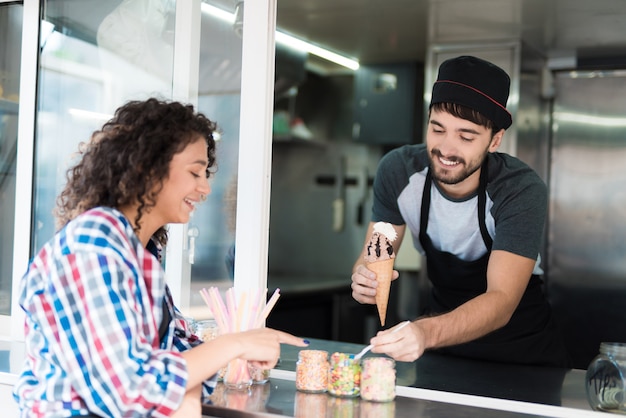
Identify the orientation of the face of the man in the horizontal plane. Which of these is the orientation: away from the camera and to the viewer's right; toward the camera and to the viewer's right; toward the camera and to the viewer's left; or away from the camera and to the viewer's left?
toward the camera and to the viewer's left

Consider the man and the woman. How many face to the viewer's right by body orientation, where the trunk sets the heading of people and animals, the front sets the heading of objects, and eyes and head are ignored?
1

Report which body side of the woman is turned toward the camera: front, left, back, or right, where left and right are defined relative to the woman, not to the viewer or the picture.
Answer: right

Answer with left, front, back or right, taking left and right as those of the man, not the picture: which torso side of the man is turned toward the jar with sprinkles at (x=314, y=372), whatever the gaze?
front

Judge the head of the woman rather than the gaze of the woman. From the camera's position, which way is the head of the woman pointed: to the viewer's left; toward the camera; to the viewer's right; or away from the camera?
to the viewer's right

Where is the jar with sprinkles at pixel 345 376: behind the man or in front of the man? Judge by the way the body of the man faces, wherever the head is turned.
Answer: in front

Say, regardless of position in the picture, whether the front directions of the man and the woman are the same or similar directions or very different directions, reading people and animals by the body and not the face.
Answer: very different directions

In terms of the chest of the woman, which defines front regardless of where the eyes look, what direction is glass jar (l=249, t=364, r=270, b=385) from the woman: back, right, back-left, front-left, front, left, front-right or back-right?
front-left

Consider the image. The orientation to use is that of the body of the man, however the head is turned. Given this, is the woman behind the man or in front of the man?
in front

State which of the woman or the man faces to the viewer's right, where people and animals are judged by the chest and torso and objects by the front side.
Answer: the woman

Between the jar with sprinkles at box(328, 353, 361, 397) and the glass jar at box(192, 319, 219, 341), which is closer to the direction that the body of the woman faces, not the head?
the jar with sprinkles

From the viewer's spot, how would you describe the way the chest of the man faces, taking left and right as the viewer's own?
facing the viewer and to the left of the viewer

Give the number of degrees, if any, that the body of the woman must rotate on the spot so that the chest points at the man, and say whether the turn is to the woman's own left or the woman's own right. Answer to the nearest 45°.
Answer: approximately 45° to the woman's own left

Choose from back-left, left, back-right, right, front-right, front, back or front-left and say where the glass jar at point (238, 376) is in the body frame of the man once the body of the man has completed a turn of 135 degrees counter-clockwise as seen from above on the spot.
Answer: back-right

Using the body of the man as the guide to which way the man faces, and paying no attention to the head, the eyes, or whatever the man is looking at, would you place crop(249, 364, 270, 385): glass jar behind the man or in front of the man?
in front
